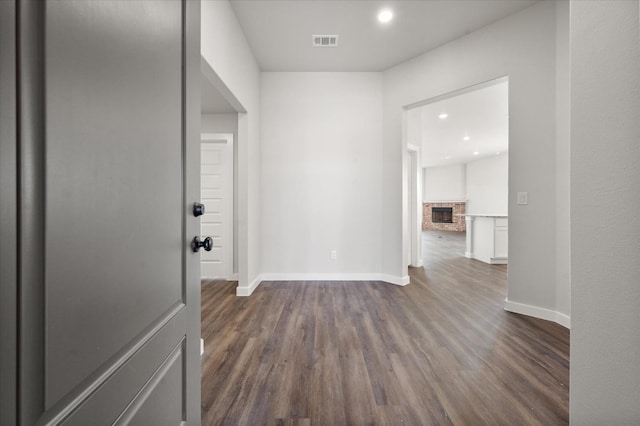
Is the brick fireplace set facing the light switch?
yes

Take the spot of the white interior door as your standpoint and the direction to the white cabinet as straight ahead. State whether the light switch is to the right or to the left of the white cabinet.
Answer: right

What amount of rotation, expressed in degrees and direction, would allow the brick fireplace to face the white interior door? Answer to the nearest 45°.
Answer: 0° — it already faces it

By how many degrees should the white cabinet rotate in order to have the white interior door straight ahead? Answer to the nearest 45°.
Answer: approximately 90° to its right

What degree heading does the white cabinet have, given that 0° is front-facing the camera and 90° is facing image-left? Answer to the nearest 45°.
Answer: approximately 315°

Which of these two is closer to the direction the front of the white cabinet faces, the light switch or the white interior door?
the light switch

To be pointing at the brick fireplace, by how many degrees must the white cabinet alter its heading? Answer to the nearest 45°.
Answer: approximately 135° to its left

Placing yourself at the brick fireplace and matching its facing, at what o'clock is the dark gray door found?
The dark gray door is roughly at 12 o'clock from the brick fireplace.

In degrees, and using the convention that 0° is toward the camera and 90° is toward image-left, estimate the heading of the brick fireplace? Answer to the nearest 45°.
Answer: approximately 0°
